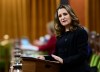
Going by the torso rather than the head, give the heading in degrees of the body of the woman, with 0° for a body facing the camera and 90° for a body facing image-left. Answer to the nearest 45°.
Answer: approximately 45°

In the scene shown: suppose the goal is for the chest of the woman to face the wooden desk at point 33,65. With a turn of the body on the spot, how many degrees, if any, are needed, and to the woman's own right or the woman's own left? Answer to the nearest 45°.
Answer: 0° — they already face it
